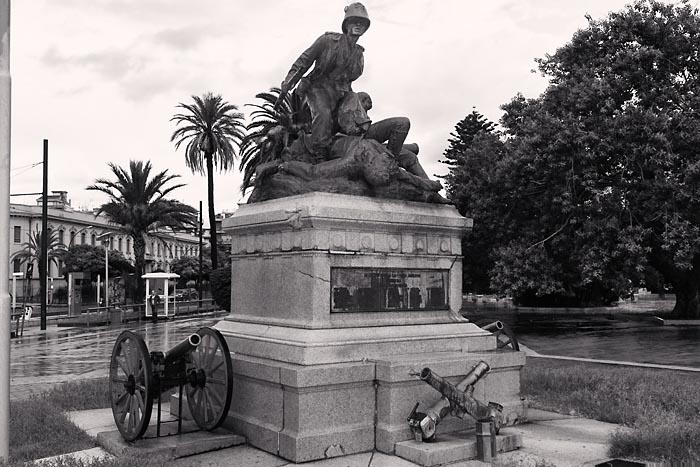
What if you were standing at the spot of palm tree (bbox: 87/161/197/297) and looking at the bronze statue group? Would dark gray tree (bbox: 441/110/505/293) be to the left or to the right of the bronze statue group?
left

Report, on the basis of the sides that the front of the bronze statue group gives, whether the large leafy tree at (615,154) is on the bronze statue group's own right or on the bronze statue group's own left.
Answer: on the bronze statue group's own left

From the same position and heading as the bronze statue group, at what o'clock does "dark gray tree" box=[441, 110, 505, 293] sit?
The dark gray tree is roughly at 8 o'clock from the bronze statue group.

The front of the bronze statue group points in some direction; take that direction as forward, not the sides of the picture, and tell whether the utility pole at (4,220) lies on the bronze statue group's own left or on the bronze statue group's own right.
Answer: on the bronze statue group's own right
